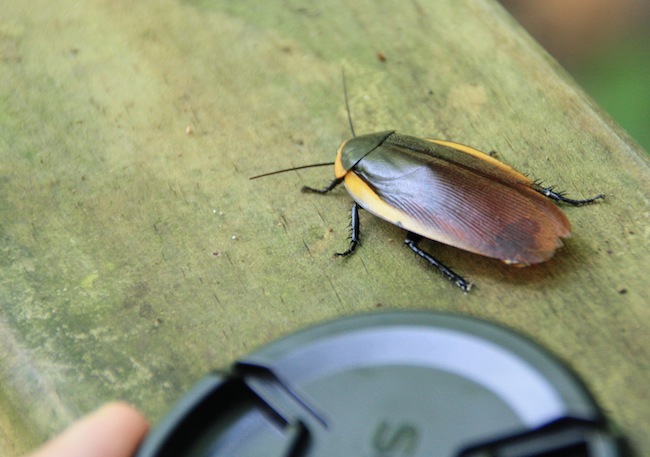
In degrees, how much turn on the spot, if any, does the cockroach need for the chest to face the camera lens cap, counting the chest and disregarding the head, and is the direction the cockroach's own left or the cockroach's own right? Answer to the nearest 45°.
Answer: approximately 135° to the cockroach's own left

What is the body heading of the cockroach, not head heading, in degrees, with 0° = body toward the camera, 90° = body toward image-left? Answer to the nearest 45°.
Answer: approximately 135°
